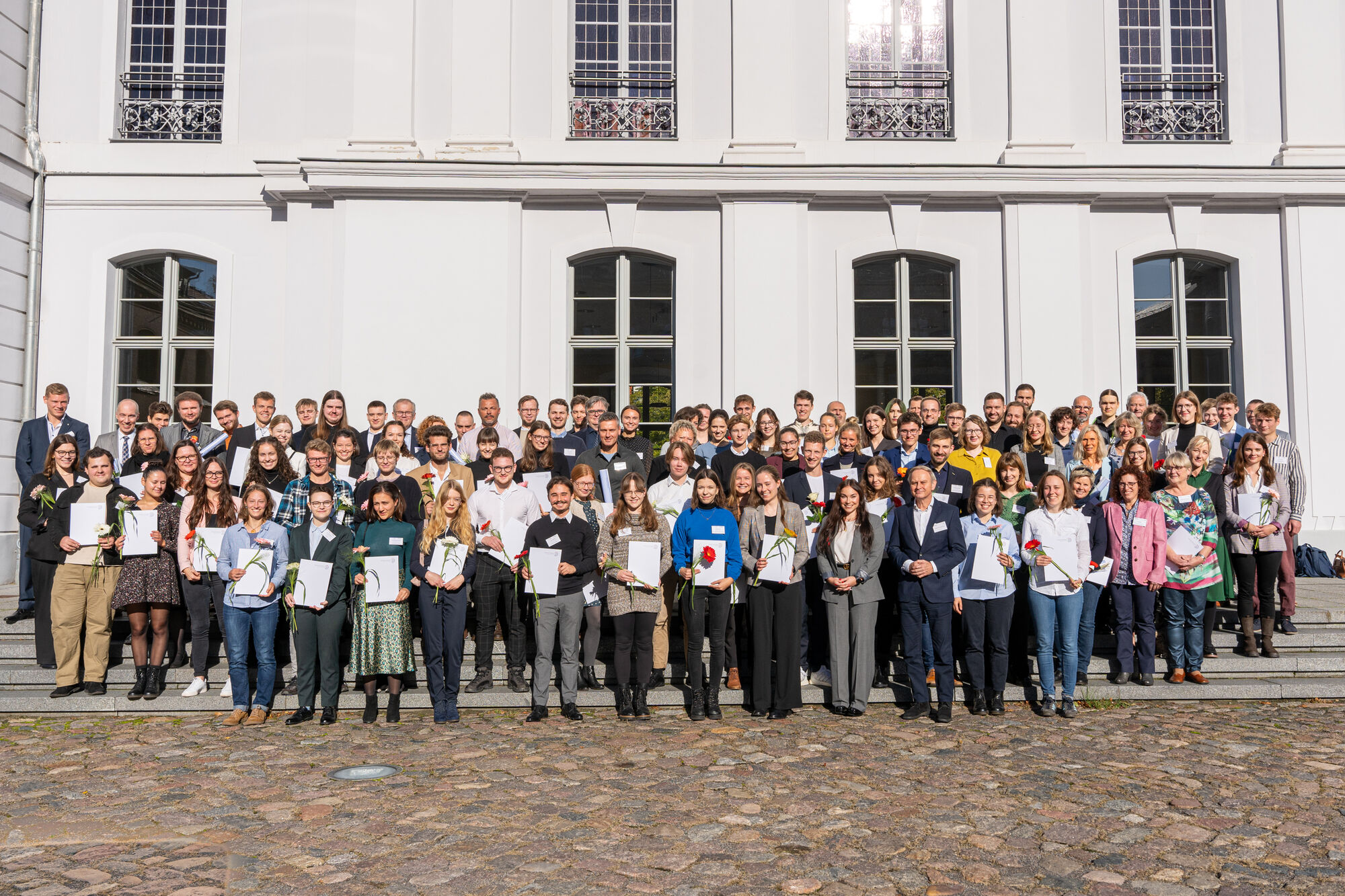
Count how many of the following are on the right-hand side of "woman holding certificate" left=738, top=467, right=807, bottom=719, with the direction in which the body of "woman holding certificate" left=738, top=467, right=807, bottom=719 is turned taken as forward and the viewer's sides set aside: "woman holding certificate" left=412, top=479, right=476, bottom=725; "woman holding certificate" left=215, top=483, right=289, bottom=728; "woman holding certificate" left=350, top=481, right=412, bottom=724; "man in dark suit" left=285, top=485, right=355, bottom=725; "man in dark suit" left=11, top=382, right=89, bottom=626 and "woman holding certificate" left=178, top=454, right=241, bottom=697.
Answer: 6

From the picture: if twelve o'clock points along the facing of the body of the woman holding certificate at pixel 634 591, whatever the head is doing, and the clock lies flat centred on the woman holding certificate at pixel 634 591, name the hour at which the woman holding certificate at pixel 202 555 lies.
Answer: the woman holding certificate at pixel 202 555 is roughly at 3 o'clock from the woman holding certificate at pixel 634 591.

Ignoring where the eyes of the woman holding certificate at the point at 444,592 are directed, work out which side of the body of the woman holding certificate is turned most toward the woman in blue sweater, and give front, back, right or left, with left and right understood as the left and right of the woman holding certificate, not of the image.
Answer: left

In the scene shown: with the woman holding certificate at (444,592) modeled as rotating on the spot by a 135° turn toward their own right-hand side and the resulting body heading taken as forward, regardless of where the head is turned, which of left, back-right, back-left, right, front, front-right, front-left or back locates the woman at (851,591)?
back-right

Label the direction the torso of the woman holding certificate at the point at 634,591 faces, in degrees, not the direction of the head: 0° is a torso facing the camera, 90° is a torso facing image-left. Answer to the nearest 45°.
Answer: approximately 0°

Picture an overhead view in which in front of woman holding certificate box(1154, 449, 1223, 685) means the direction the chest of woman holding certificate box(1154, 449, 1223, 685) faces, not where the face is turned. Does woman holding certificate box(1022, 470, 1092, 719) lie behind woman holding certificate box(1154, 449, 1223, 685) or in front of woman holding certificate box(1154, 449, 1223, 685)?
in front

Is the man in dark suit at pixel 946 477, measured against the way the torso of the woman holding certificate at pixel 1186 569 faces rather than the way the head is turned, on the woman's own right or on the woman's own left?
on the woman's own right

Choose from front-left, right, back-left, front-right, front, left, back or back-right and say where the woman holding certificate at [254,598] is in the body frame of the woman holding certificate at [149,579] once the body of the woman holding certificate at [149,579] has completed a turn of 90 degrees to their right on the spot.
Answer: back-left

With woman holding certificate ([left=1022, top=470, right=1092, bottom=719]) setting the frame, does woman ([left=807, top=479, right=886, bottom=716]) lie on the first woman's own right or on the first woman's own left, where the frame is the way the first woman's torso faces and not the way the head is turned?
on the first woman's own right

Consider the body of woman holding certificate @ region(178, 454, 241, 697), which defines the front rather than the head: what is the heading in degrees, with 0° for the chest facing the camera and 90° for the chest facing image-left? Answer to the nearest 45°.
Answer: approximately 0°

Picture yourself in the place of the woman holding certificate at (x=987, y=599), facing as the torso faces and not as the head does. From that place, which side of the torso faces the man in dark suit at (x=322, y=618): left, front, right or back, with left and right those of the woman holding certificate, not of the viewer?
right
